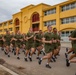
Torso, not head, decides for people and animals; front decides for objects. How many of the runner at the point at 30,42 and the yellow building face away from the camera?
0

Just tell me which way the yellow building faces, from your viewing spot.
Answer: facing the viewer and to the left of the viewer

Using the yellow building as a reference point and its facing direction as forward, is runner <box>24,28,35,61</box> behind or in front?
in front
